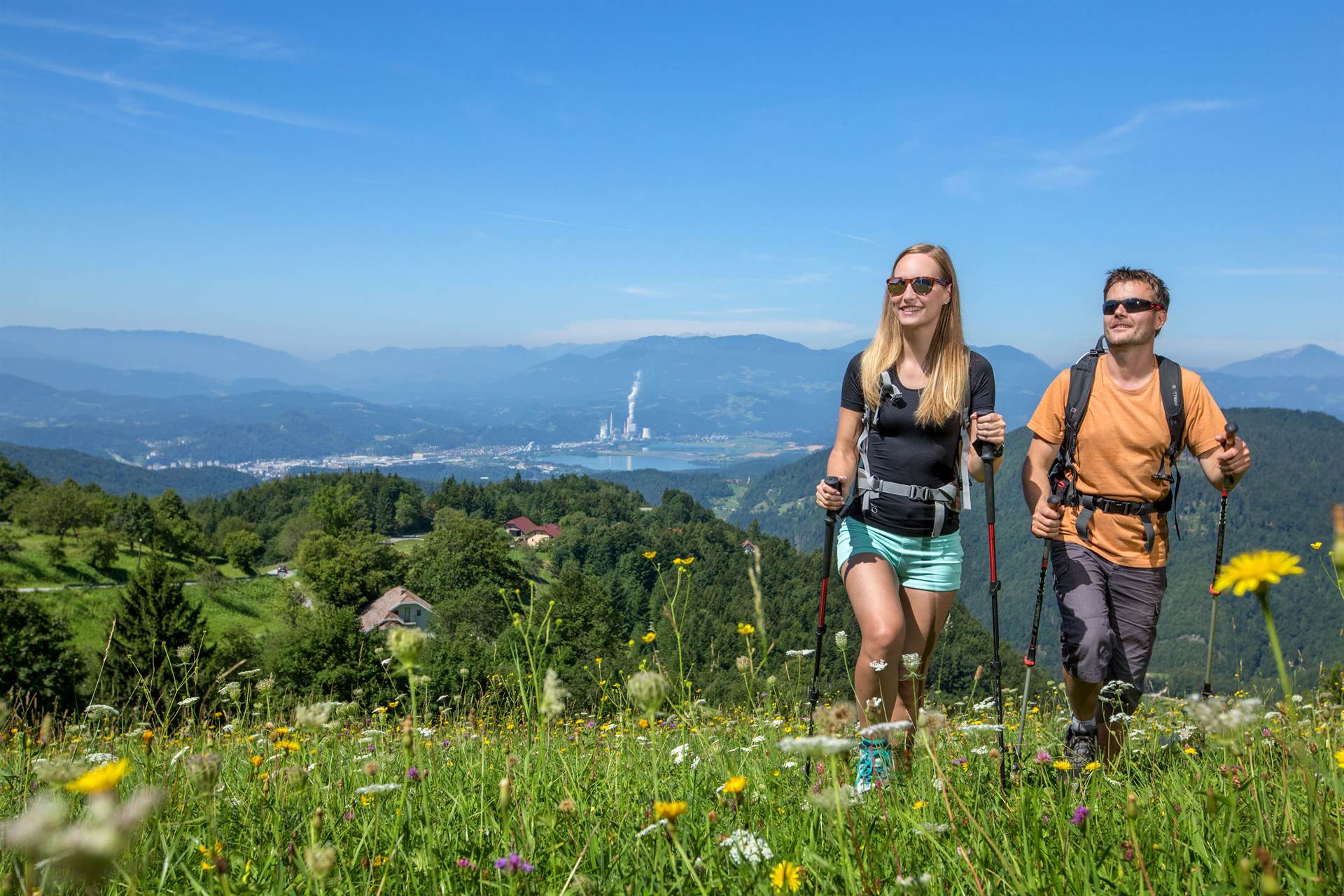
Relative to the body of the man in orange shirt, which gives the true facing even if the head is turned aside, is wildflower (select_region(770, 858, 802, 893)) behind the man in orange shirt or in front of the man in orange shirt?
in front

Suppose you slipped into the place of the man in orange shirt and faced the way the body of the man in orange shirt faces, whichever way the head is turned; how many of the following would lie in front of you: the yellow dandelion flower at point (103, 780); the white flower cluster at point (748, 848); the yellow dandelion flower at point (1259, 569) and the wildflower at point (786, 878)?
4

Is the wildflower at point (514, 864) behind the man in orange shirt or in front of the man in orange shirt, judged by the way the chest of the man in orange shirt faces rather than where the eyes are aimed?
in front

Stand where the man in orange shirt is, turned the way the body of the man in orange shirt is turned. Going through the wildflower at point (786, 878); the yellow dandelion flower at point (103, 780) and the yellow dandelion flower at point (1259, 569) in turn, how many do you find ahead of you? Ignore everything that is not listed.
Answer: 3

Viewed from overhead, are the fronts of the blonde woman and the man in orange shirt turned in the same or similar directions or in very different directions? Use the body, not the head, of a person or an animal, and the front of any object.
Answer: same or similar directions

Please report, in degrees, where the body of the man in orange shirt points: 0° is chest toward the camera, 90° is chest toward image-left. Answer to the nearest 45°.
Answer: approximately 0°

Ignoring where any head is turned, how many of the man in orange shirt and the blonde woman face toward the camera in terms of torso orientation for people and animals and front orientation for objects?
2

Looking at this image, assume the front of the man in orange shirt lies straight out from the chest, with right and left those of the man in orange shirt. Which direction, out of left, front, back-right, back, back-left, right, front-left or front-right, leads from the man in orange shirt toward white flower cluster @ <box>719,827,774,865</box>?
front

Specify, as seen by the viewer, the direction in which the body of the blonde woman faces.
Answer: toward the camera

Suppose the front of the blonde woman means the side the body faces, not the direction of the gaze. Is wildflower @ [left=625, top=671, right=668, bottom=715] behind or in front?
in front
